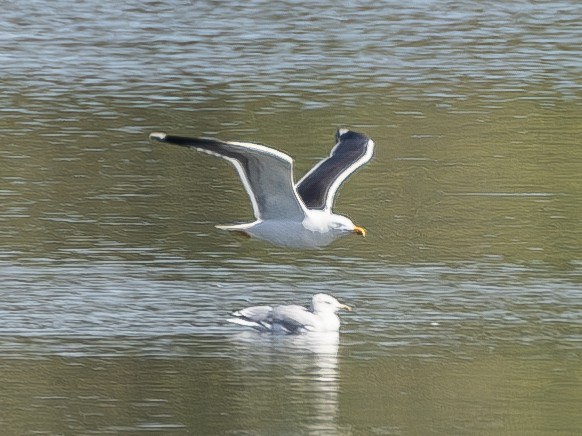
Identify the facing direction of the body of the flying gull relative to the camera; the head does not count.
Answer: to the viewer's right

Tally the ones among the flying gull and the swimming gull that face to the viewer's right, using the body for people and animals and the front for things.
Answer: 2

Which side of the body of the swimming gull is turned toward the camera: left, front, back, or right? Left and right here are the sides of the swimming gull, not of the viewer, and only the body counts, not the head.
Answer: right
